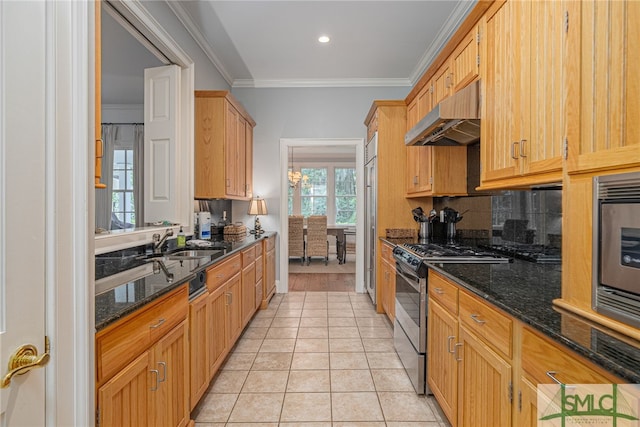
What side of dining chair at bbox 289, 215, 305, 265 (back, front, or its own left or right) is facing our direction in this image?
back

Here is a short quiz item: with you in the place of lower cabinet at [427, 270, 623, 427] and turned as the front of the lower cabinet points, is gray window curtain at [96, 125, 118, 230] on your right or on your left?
on your right

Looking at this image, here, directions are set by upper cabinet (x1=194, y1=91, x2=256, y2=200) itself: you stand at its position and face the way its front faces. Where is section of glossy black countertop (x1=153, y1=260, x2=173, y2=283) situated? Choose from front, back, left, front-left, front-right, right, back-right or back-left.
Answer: right

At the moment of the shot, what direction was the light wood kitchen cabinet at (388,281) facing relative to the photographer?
facing to the left of the viewer

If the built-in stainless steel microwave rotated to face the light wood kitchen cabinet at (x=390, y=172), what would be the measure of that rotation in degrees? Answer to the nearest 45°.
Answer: approximately 90° to its right

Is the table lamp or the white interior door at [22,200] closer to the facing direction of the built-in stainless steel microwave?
the white interior door

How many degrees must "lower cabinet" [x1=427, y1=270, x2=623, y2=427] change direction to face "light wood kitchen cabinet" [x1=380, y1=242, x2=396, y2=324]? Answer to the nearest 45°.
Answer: approximately 90° to its right

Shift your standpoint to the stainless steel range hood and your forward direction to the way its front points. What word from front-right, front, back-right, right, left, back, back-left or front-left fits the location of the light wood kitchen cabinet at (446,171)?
right

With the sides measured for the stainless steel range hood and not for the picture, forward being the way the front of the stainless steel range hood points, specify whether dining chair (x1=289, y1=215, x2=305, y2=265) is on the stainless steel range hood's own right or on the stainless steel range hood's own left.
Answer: on the stainless steel range hood's own right

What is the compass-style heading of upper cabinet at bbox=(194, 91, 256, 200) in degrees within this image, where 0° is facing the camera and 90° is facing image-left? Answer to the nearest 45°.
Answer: approximately 270°

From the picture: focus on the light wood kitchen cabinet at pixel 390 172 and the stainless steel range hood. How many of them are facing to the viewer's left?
2

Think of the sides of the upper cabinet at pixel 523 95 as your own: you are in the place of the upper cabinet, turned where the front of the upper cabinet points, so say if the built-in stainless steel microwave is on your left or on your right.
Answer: on your left

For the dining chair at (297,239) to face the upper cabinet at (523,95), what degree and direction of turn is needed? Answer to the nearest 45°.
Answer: approximately 180°

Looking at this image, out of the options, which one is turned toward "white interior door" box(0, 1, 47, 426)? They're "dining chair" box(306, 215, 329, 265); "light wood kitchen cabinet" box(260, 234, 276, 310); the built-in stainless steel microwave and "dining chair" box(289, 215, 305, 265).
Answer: the built-in stainless steel microwave

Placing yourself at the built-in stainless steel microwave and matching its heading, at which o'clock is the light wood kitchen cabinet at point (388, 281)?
The light wood kitchen cabinet is roughly at 3 o'clock from the built-in stainless steel microwave.

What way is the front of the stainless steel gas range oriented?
to the viewer's left

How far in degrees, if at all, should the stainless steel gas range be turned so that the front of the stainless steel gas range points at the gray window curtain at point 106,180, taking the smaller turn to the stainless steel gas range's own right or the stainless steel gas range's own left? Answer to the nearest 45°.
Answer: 0° — it already faces it

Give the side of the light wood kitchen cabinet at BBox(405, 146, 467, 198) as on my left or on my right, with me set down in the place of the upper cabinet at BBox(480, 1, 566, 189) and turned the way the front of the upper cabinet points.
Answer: on my right

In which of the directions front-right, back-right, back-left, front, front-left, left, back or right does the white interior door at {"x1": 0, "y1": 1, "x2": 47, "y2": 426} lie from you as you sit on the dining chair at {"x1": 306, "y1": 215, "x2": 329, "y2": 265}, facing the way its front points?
back
